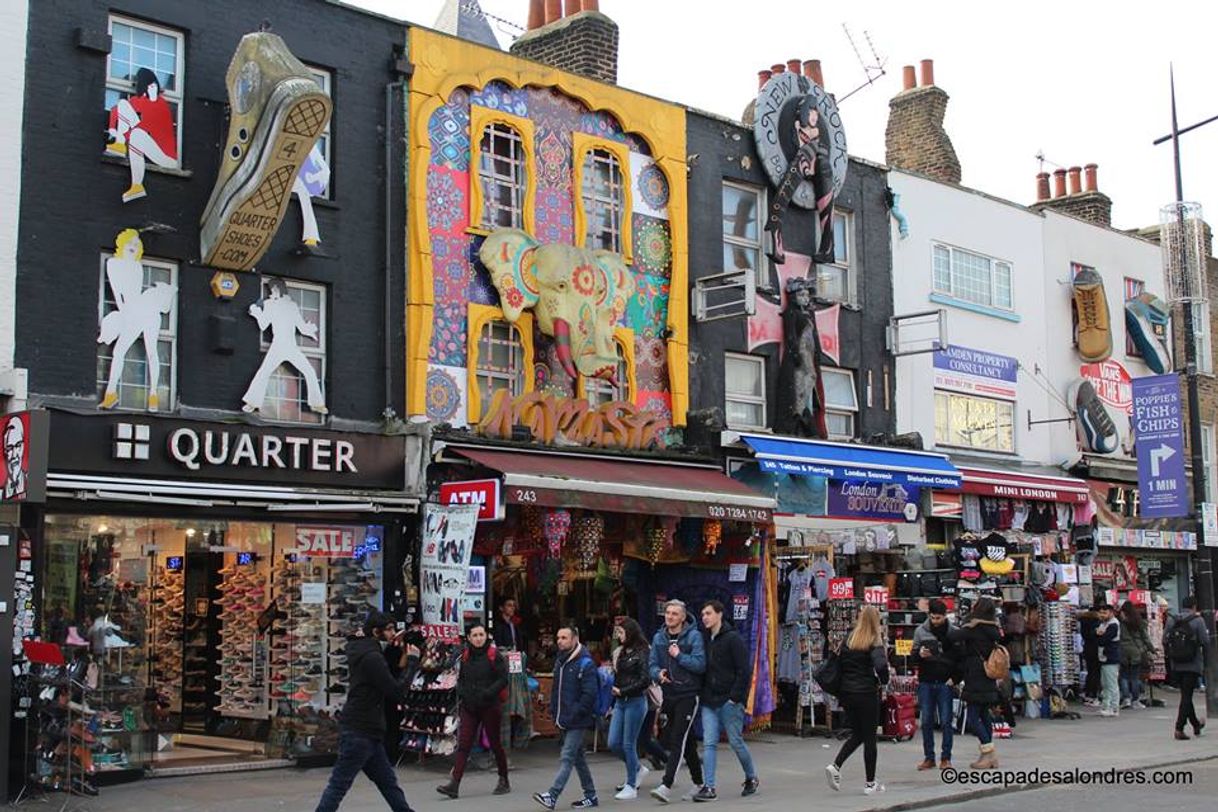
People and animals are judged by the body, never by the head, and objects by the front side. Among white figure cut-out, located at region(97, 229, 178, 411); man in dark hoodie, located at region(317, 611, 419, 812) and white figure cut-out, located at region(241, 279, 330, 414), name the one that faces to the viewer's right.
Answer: the man in dark hoodie

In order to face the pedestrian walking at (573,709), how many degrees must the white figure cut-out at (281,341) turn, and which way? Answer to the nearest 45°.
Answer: approximately 45° to its left

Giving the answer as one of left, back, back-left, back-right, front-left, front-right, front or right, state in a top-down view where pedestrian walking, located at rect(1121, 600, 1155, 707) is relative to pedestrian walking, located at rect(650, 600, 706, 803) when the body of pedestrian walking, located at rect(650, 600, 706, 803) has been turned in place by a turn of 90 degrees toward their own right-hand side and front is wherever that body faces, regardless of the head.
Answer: right

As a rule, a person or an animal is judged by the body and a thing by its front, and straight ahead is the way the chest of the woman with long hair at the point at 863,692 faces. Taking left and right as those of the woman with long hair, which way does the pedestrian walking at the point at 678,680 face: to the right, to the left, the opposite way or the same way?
the opposite way

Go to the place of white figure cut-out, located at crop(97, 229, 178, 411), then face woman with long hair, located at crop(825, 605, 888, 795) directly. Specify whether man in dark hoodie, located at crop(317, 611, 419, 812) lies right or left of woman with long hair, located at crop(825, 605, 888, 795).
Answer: right

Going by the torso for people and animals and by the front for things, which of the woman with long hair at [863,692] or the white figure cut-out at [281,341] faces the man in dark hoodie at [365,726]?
the white figure cut-out

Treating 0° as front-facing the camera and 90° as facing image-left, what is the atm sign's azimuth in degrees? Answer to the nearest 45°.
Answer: approximately 45°

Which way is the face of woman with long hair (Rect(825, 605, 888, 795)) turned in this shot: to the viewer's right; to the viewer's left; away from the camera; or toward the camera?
away from the camera

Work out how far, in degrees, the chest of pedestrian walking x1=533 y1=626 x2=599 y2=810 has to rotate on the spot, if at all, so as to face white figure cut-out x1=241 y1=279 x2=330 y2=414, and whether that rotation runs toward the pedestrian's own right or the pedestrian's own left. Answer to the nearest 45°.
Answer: approximately 90° to the pedestrian's own right

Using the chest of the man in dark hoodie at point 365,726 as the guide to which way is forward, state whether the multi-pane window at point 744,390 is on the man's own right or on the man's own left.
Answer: on the man's own left

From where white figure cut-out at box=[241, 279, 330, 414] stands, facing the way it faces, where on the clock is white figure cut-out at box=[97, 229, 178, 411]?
white figure cut-out at box=[97, 229, 178, 411] is roughly at 2 o'clock from white figure cut-out at box=[241, 279, 330, 414].

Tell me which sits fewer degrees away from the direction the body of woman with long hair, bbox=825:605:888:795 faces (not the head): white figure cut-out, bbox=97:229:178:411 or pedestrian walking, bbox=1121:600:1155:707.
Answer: the pedestrian walking

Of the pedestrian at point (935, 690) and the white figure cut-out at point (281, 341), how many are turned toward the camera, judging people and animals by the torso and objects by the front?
2
